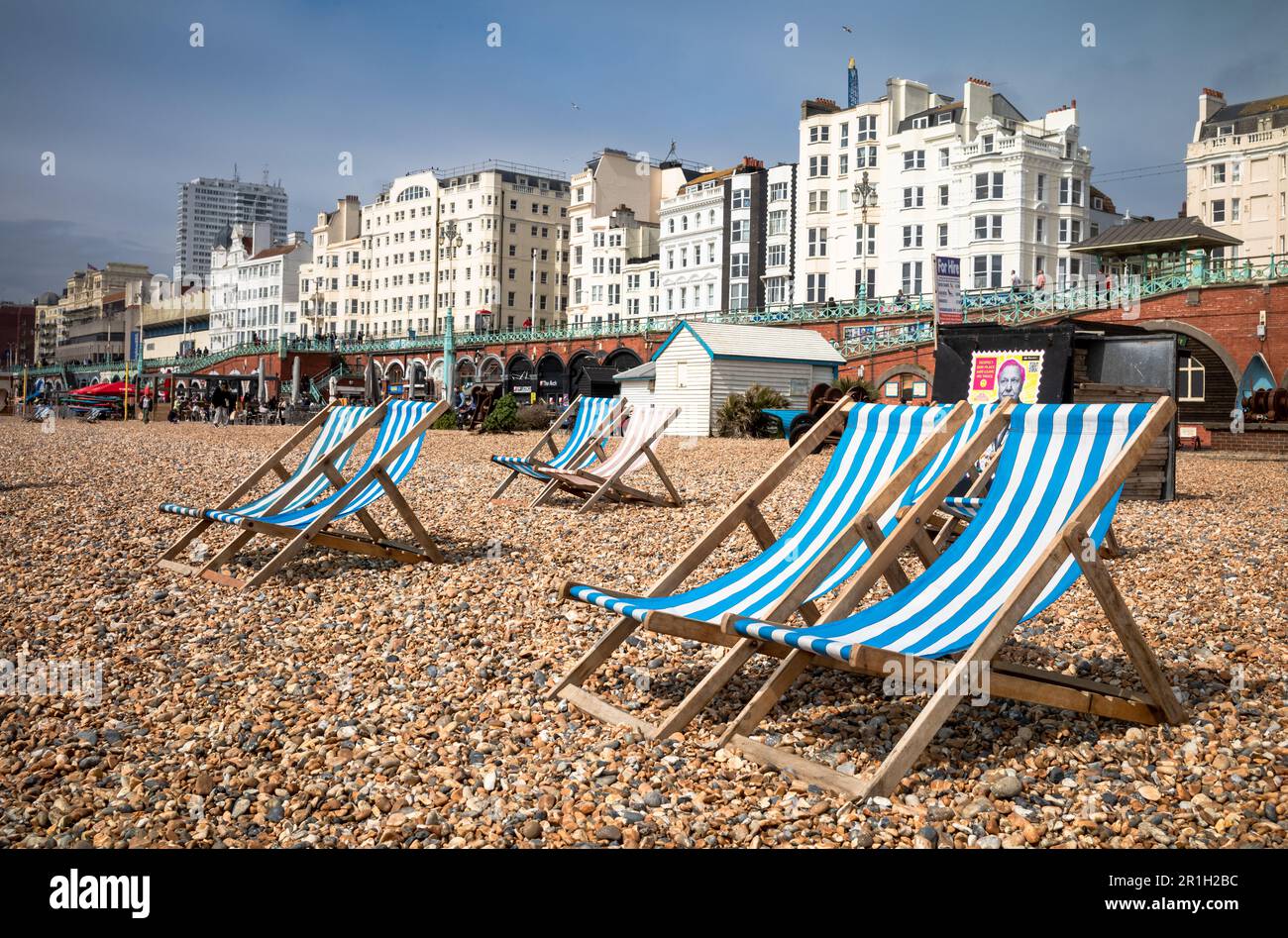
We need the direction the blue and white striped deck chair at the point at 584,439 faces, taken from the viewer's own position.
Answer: facing the viewer and to the left of the viewer

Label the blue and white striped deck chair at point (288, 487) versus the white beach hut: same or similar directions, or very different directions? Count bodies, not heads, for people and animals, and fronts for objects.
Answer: same or similar directions

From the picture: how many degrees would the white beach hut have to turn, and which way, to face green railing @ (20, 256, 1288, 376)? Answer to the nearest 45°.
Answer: approximately 180°

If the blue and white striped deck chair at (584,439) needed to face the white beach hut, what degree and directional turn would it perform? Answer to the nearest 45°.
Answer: approximately 135° to its right

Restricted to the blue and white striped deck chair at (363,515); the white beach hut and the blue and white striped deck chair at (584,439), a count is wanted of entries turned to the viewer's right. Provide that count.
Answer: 0

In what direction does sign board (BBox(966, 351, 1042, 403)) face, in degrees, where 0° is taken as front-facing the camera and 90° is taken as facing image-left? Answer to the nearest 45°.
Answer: approximately 0°

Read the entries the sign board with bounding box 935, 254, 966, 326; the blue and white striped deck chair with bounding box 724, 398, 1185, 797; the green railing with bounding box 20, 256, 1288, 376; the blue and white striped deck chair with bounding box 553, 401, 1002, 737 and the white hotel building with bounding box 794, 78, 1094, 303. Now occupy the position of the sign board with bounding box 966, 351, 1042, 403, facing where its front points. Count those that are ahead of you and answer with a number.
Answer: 2

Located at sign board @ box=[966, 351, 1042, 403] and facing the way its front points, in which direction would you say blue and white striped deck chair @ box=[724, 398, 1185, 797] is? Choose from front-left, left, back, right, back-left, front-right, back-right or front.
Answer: front

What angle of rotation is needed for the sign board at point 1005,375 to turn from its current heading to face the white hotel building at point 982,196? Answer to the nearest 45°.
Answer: approximately 180°

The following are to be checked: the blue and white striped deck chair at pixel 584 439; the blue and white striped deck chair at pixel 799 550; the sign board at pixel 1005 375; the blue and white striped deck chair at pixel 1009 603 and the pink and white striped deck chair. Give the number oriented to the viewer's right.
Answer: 0

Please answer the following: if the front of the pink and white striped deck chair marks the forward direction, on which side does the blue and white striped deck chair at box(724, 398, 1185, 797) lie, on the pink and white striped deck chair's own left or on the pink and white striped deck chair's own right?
on the pink and white striped deck chair's own left
